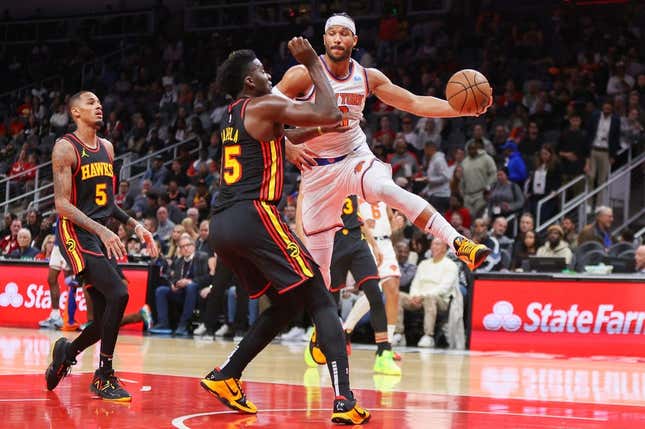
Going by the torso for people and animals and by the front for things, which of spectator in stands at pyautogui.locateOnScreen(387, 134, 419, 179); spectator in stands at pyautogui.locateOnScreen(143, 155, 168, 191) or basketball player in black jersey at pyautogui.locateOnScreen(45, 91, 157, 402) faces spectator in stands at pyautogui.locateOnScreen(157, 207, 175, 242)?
spectator in stands at pyautogui.locateOnScreen(143, 155, 168, 191)

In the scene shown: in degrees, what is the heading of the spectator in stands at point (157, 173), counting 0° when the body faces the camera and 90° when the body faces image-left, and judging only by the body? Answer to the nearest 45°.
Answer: approximately 0°

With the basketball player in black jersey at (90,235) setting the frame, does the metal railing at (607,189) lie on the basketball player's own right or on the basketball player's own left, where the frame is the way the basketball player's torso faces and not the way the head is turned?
on the basketball player's own left

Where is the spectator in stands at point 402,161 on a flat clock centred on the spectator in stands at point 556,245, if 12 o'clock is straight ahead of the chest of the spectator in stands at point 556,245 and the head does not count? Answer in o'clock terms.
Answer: the spectator in stands at point 402,161 is roughly at 5 o'clock from the spectator in stands at point 556,245.

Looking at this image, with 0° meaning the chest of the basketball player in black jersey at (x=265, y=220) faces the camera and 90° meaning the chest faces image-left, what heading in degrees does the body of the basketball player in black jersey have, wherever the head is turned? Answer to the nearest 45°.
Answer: approximately 225°

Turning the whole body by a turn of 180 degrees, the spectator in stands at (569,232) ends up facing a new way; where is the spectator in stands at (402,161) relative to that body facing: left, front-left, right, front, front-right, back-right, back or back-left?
left

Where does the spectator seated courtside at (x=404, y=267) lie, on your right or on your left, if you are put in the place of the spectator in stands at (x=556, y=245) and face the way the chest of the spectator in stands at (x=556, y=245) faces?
on your right

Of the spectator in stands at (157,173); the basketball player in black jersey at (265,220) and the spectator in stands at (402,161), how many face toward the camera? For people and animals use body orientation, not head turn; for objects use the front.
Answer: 2

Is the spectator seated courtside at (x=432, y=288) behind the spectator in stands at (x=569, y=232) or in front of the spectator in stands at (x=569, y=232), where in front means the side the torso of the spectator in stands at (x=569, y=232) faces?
in front

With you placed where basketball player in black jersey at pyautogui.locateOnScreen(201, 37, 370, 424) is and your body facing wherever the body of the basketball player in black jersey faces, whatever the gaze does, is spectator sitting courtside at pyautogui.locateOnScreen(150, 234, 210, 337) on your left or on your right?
on your left

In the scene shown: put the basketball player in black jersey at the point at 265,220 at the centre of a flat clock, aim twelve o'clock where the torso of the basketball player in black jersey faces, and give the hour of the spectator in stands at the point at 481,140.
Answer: The spectator in stands is roughly at 11 o'clock from the basketball player in black jersey.

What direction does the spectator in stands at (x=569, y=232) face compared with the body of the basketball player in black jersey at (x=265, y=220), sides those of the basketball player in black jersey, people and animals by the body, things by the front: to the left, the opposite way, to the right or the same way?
the opposite way

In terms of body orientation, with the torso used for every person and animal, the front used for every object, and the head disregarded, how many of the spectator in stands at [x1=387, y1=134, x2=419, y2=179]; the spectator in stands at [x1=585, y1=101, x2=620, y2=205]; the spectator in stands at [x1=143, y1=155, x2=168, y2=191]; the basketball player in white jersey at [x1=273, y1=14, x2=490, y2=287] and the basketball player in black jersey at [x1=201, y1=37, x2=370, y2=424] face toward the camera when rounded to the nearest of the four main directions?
4

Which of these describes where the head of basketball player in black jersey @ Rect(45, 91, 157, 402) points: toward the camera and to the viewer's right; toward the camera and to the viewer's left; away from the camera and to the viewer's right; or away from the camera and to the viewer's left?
toward the camera and to the viewer's right

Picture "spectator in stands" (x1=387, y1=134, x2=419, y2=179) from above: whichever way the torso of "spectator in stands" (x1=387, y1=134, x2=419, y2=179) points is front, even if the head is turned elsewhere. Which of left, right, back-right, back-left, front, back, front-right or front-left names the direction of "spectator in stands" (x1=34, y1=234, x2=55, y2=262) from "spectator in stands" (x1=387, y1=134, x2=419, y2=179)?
right

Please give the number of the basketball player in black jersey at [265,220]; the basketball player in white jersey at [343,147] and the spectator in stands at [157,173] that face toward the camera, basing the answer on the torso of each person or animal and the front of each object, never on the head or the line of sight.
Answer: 2

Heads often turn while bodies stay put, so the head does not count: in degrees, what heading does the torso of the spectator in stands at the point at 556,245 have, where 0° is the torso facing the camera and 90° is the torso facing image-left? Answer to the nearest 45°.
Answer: approximately 45°

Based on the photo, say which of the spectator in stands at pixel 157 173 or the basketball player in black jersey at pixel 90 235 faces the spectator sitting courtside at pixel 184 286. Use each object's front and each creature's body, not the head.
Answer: the spectator in stands at pixel 157 173

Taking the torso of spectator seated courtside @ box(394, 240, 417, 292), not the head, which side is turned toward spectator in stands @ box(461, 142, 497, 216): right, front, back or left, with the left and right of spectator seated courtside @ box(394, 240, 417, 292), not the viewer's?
back

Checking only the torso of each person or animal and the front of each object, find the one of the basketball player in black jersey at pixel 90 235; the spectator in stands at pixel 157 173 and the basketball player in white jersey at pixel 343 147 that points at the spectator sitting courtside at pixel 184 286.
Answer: the spectator in stands at pixel 157 173
